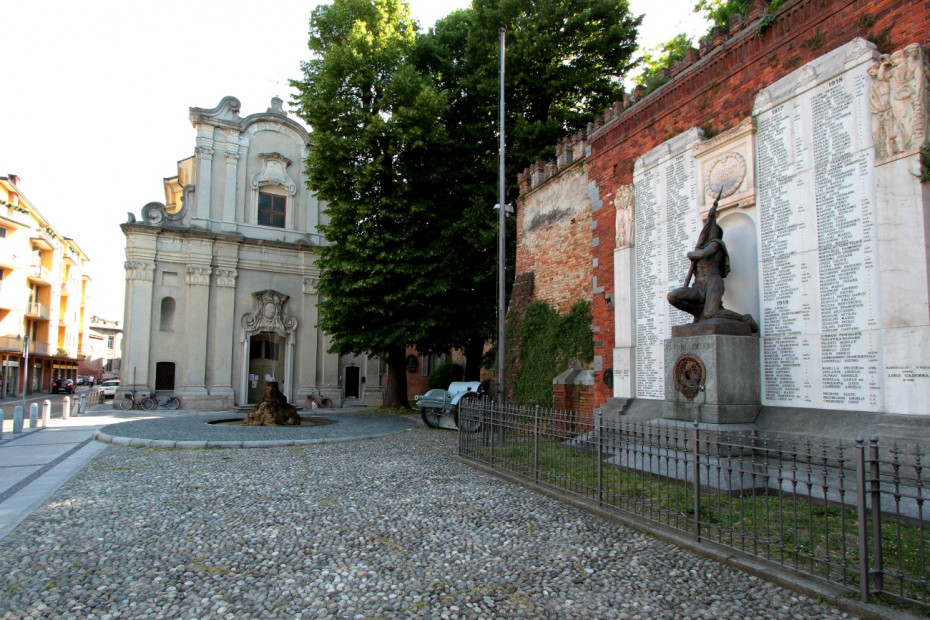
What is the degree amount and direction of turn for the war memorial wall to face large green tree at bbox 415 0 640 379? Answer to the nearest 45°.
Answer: approximately 90° to its right

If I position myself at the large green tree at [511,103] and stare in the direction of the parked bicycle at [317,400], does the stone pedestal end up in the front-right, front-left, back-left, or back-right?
back-left

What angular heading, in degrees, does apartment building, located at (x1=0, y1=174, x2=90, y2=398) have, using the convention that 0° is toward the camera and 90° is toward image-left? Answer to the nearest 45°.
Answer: approximately 315°

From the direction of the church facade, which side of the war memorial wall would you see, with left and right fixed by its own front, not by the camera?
right

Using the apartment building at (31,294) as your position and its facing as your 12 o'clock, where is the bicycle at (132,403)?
The bicycle is roughly at 1 o'clock from the apartment building.

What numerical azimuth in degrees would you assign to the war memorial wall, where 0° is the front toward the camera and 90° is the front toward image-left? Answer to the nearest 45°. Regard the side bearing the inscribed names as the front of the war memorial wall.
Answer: approximately 45°
